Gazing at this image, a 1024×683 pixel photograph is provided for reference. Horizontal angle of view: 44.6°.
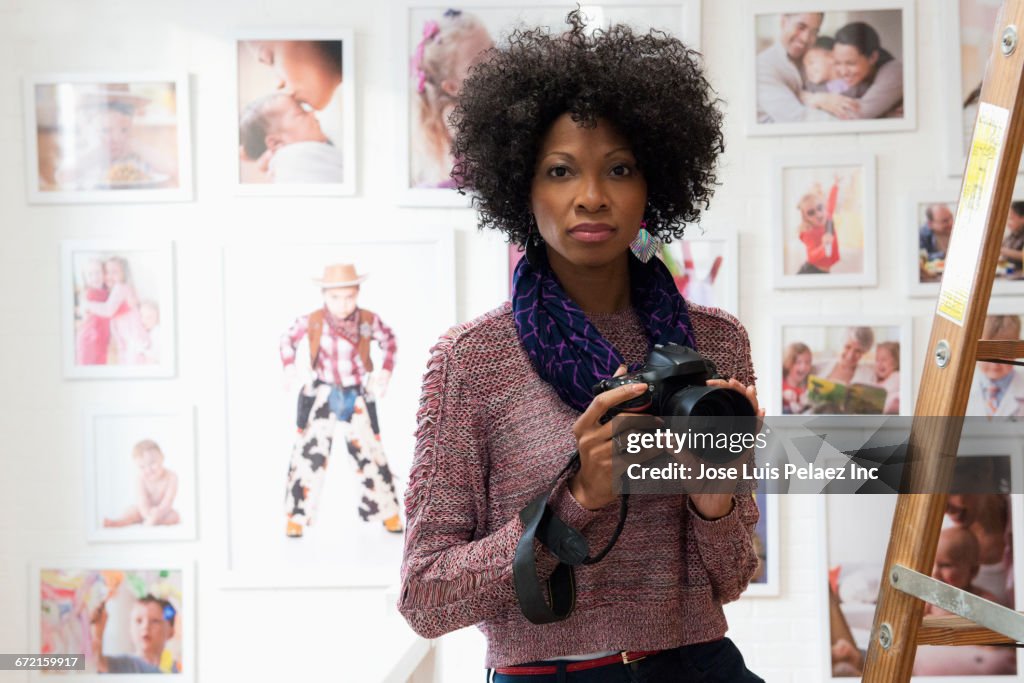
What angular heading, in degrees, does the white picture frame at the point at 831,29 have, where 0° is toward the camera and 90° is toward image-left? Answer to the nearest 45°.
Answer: approximately 0°

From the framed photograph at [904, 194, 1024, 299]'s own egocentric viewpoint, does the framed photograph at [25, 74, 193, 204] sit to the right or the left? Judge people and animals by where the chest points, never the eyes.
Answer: on its right

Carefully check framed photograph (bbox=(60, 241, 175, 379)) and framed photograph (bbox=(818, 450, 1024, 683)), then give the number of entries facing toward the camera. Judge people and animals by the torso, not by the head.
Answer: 2

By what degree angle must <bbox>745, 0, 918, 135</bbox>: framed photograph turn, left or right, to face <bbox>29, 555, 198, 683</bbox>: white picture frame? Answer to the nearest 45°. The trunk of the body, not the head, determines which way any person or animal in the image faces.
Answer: approximately 90° to its right

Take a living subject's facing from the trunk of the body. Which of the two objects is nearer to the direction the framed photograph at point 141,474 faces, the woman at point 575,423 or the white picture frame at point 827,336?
the woman

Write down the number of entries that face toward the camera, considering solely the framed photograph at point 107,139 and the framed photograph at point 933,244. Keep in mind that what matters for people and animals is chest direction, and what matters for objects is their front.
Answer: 2
